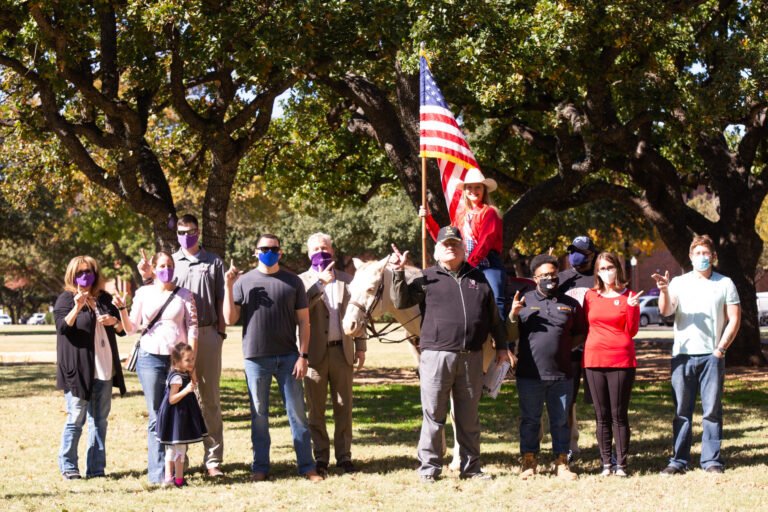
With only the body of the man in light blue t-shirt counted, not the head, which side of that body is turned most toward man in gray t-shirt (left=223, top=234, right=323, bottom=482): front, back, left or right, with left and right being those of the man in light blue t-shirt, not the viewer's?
right

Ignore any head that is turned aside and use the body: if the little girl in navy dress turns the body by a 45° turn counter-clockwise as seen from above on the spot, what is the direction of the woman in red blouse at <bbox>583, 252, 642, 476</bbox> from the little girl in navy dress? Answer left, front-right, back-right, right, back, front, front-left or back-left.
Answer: front

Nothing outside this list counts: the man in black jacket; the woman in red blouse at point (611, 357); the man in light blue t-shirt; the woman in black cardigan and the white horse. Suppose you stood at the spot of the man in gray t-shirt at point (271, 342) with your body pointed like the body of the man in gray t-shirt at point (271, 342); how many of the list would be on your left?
4

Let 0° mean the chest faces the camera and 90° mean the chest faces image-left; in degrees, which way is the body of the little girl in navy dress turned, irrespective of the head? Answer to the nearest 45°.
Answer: approximately 315°

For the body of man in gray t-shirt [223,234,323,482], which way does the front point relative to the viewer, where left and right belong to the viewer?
facing the viewer

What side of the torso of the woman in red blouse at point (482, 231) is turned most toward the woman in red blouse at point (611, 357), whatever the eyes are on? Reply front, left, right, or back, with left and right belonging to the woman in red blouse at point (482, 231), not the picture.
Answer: left

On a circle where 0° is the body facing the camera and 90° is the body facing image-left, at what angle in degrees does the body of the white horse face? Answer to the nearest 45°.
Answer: approximately 45°

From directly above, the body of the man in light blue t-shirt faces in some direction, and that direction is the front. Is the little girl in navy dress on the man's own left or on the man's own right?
on the man's own right

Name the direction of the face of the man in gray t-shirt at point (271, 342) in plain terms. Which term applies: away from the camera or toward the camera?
toward the camera

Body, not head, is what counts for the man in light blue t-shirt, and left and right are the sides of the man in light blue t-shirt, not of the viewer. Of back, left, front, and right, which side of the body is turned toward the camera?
front

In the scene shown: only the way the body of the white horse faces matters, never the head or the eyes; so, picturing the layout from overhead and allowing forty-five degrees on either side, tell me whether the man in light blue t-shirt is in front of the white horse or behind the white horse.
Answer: behind

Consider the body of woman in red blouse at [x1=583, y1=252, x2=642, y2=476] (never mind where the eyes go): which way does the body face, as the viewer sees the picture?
toward the camera

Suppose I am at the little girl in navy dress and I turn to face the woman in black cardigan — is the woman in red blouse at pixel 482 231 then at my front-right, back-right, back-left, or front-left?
back-right

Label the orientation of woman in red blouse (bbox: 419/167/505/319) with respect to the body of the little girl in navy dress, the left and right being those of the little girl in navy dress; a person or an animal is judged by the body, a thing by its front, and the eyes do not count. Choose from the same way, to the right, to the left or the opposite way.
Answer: to the right

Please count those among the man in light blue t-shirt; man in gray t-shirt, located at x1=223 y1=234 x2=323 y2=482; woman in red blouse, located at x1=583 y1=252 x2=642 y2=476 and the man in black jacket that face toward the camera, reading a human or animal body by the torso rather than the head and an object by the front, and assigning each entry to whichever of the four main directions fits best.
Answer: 4

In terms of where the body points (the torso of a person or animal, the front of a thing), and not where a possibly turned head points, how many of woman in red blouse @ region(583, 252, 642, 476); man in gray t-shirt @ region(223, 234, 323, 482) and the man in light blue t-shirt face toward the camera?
3

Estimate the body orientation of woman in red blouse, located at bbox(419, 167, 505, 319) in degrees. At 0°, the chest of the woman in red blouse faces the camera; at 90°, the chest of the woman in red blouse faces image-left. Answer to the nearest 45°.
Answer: approximately 45°

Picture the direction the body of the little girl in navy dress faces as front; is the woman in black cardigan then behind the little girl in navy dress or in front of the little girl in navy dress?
behind

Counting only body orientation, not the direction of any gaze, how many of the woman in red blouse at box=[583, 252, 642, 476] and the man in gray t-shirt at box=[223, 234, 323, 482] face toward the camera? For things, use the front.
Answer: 2
